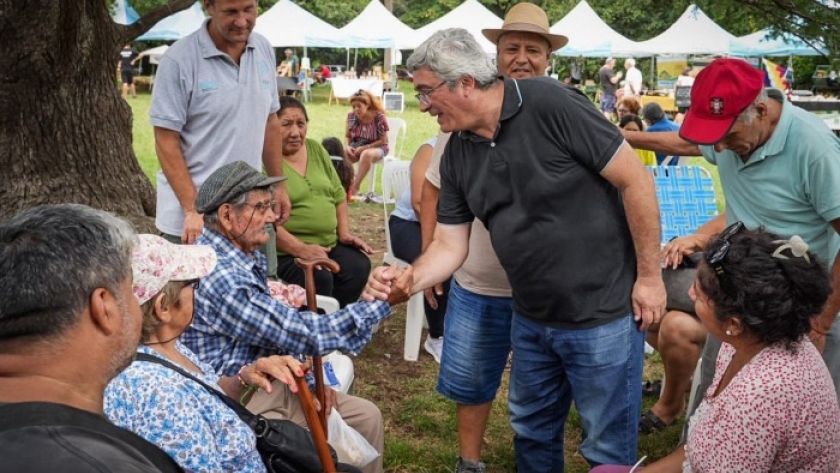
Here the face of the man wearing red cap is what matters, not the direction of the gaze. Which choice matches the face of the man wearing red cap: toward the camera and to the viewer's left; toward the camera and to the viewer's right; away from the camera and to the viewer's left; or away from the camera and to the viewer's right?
toward the camera and to the viewer's left

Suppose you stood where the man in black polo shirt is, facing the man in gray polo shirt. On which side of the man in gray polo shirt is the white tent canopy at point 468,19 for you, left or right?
right

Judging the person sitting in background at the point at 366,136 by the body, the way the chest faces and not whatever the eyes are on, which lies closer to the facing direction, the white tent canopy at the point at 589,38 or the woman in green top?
the woman in green top

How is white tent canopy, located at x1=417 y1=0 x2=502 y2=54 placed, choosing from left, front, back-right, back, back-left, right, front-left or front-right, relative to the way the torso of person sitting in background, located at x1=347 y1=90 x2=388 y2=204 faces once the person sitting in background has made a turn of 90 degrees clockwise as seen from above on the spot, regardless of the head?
front-right

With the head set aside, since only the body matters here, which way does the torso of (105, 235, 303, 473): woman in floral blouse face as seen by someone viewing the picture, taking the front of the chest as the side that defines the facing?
to the viewer's right

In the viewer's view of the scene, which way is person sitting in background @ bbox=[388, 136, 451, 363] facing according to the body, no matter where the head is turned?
to the viewer's right

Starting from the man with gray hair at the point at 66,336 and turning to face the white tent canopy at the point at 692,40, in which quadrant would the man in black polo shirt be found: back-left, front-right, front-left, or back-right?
front-right

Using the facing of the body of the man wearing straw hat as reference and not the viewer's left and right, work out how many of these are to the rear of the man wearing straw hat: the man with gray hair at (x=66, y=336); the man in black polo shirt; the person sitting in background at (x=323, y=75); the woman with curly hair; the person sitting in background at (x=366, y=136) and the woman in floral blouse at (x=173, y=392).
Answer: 2

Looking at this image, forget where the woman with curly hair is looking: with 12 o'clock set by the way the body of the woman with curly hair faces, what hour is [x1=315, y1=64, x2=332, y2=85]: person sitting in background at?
The person sitting in background is roughly at 2 o'clock from the woman with curly hair.

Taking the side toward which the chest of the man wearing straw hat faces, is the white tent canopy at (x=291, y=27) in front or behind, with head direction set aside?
behind

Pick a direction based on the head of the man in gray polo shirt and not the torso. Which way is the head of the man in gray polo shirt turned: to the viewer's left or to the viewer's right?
to the viewer's right

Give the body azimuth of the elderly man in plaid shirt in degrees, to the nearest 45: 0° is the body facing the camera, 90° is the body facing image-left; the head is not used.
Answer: approximately 270°

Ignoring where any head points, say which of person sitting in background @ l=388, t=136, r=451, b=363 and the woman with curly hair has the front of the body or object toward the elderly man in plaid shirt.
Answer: the woman with curly hair

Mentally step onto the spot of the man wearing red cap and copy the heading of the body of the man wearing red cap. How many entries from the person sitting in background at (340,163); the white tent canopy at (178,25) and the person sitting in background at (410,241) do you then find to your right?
3

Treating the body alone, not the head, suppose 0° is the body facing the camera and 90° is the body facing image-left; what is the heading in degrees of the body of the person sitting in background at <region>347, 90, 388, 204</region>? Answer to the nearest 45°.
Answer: approximately 45°

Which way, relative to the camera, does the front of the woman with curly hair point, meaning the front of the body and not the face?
to the viewer's left

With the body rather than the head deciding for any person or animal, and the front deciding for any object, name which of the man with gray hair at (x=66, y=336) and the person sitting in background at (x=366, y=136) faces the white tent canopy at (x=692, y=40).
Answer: the man with gray hair

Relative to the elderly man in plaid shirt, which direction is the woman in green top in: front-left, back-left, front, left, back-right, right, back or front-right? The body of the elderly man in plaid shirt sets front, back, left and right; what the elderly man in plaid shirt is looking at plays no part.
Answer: left
